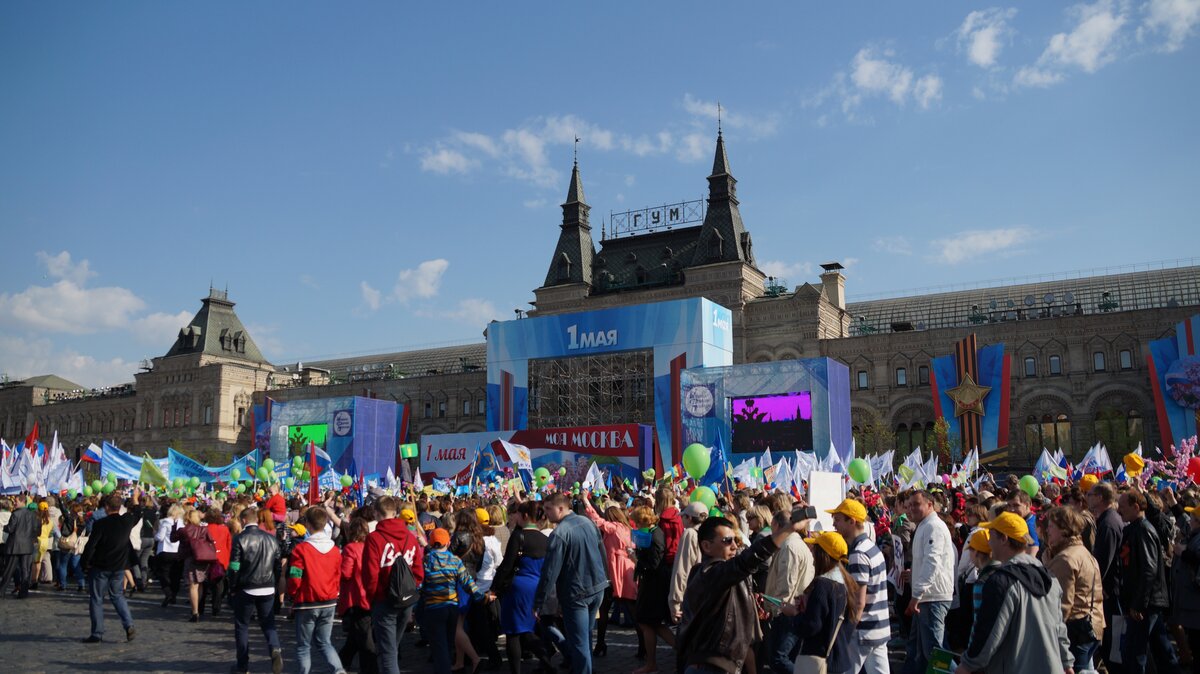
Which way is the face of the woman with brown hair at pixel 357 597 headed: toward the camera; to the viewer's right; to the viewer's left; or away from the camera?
away from the camera

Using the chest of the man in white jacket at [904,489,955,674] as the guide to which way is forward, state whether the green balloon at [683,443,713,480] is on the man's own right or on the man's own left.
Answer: on the man's own right

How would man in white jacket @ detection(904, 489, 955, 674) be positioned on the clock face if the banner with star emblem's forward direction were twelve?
The man in white jacket is roughly at 12 o'clock from the banner with star emblem.

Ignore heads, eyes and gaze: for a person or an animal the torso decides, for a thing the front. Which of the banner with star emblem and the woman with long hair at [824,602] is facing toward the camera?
the banner with star emblem

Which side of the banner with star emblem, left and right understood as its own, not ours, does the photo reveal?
front

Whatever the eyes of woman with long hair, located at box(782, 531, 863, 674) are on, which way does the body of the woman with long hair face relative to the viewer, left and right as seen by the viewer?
facing away from the viewer and to the left of the viewer

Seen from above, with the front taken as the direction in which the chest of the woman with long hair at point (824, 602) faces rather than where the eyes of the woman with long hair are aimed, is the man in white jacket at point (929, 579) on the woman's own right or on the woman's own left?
on the woman's own right

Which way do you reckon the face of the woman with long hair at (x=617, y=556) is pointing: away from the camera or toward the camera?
away from the camera

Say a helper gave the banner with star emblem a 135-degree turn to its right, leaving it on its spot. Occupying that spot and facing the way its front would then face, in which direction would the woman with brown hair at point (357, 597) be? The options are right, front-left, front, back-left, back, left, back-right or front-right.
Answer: back-left

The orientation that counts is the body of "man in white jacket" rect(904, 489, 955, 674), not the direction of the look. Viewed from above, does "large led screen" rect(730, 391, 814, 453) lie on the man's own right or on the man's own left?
on the man's own right

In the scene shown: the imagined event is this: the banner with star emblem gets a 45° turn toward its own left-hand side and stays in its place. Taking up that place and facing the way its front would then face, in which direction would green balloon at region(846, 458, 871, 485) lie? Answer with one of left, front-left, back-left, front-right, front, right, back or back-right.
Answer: front-right

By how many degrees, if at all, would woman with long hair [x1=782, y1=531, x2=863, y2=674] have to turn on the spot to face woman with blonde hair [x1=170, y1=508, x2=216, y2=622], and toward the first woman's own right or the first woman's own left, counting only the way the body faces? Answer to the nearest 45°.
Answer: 0° — they already face them
